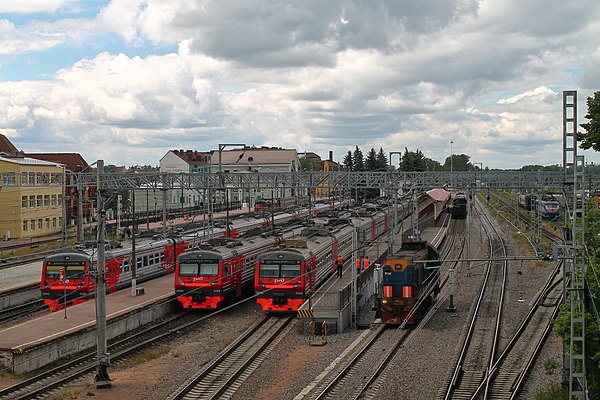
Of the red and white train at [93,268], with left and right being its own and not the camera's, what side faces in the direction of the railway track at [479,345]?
left

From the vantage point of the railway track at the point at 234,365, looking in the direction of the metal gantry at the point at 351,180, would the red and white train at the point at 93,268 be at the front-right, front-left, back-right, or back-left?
front-left

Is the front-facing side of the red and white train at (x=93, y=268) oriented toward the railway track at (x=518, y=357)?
no

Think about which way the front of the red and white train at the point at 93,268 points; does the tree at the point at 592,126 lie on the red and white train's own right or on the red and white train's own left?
on the red and white train's own left

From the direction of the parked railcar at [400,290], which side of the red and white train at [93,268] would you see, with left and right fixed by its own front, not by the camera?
left

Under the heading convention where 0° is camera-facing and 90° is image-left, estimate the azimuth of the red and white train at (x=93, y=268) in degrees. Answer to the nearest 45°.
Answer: approximately 45°

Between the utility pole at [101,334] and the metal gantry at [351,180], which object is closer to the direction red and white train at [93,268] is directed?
the utility pole

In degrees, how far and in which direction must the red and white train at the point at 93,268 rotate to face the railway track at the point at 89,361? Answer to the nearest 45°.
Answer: approximately 45° to its left

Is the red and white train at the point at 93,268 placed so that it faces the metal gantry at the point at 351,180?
no

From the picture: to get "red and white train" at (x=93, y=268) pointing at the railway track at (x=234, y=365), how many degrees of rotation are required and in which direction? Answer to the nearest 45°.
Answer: approximately 90° to its left
